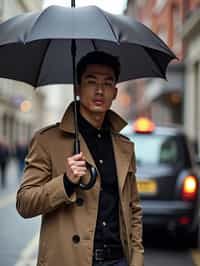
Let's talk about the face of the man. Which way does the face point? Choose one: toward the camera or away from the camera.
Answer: toward the camera

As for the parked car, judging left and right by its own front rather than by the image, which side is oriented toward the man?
back

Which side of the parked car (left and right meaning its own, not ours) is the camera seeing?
back
